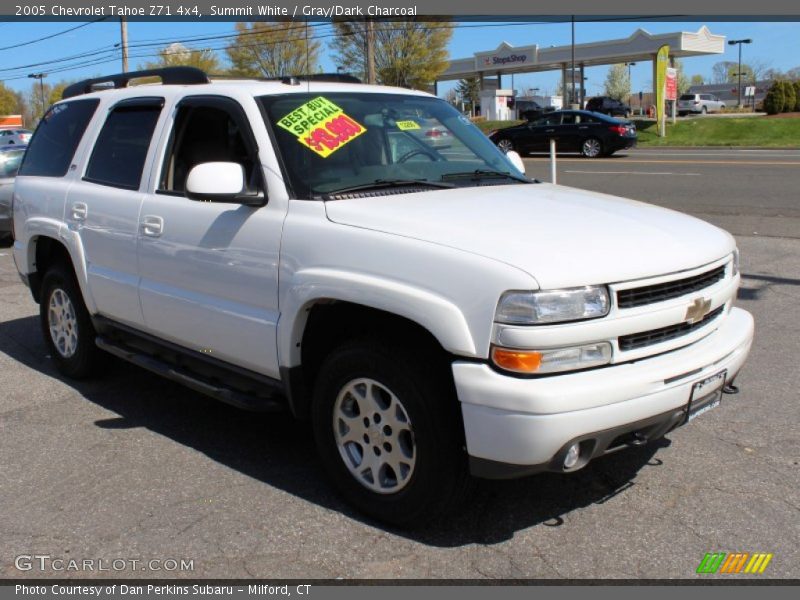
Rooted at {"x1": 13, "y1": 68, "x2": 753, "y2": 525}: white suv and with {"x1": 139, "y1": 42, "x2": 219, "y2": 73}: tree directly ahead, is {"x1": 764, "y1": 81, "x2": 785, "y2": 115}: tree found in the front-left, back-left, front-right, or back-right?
front-right

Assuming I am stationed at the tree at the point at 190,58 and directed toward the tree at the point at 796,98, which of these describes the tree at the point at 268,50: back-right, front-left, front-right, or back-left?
front-right

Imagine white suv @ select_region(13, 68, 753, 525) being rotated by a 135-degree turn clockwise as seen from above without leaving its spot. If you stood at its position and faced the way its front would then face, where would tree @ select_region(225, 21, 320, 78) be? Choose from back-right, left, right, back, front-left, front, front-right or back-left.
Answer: right

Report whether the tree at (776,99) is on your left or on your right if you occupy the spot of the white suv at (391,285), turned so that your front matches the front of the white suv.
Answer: on your left

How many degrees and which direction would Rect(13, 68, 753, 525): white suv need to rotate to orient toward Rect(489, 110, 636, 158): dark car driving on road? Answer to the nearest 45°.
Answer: approximately 135° to its left

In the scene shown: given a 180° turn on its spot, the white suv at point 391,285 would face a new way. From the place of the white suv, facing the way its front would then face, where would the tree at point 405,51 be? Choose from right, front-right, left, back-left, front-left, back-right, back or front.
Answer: front-right

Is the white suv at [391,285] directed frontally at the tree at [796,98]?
no

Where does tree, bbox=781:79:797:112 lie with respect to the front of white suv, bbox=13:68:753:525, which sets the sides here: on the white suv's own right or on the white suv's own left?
on the white suv's own left

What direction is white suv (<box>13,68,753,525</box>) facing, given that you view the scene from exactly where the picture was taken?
facing the viewer and to the right of the viewer

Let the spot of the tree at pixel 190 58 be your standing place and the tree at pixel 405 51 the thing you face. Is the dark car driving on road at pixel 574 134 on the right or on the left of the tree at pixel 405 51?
right

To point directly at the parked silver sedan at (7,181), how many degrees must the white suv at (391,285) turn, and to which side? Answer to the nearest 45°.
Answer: approximately 180°

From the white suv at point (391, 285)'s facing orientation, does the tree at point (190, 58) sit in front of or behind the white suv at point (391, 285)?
behind
